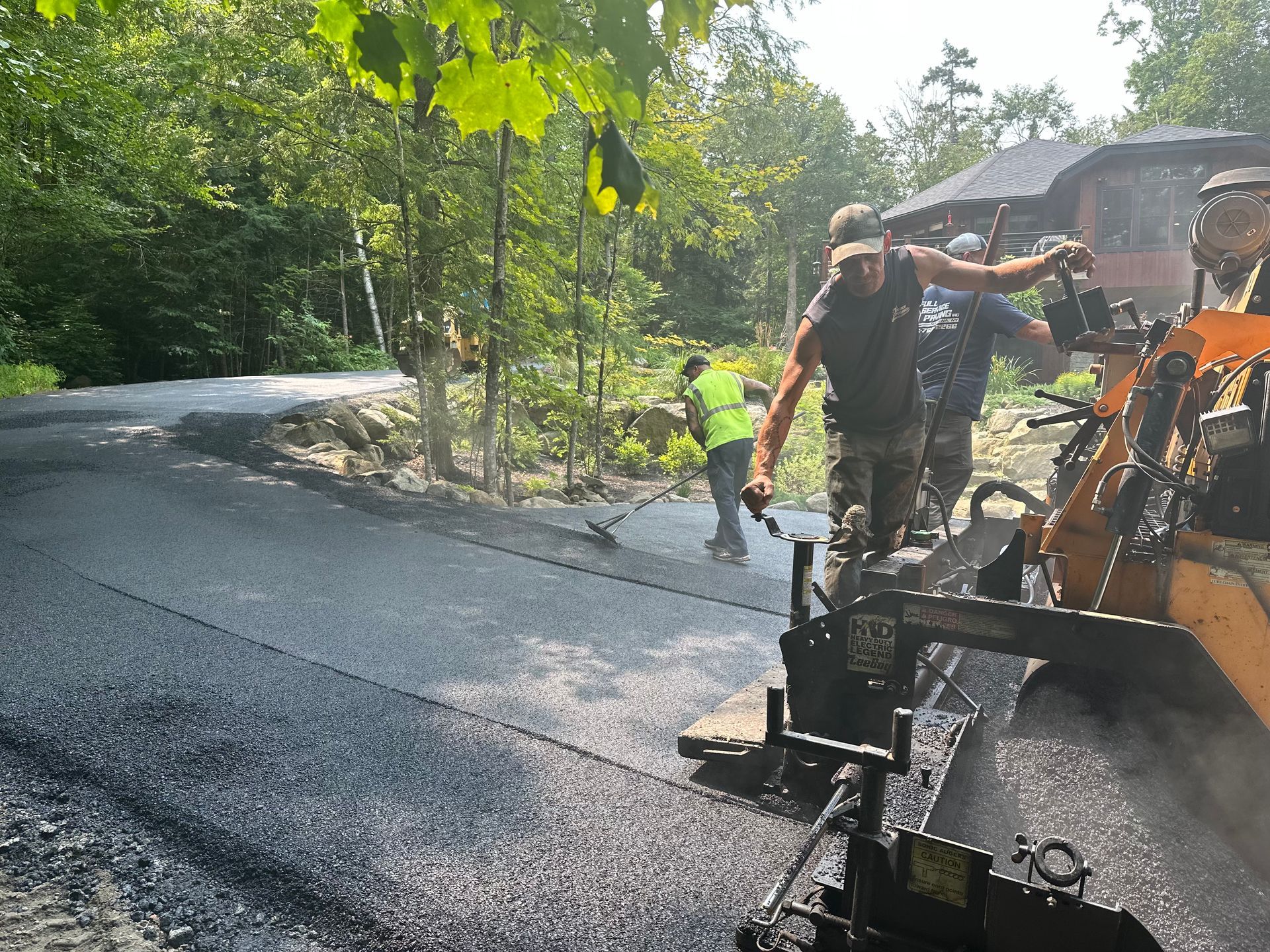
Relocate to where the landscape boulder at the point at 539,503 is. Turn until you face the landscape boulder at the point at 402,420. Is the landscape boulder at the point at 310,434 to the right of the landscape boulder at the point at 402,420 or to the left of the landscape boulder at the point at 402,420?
left

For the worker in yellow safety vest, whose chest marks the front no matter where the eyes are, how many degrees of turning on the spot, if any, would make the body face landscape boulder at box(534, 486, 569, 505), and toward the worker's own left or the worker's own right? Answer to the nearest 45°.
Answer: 0° — they already face it

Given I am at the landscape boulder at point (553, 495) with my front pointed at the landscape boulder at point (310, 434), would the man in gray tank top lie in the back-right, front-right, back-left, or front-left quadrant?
back-left

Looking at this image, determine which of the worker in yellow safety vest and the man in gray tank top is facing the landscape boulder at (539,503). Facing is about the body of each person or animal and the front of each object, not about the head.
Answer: the worker in yellow safety vest

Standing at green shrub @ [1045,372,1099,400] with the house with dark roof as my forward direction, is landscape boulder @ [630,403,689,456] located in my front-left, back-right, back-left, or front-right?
back-left

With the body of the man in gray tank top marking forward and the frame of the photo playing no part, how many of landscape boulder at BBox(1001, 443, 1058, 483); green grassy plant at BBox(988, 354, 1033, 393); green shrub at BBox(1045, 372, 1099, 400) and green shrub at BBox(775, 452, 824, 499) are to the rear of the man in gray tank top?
4

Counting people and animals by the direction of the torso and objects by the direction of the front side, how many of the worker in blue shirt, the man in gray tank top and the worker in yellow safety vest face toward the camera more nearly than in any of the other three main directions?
1
